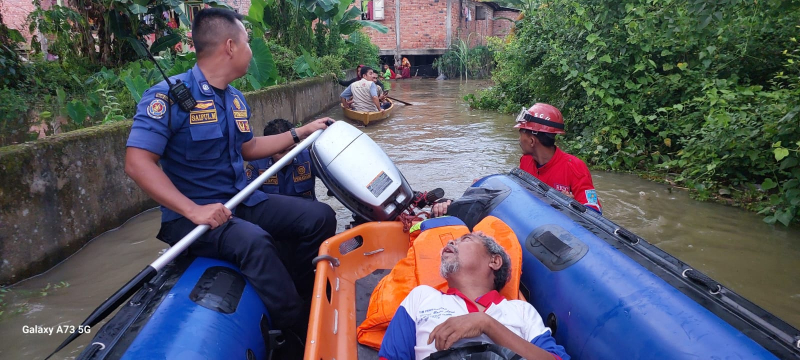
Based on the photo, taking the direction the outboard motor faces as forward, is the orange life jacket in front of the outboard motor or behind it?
in front

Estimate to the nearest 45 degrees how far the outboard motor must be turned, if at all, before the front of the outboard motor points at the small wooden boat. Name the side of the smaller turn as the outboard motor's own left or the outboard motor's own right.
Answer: approximately 135° to the outboard motor's own left

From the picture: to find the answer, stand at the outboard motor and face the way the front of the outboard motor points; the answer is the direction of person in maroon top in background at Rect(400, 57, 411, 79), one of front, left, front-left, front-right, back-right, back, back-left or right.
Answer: back-left

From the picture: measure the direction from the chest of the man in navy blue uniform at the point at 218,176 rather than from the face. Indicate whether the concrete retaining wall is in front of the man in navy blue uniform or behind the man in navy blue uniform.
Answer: behind

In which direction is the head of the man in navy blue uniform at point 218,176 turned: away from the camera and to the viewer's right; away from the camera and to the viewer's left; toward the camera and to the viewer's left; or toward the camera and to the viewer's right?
away from the camera and to the viewer's right

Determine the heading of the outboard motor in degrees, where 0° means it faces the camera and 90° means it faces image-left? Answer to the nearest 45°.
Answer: approximately 315°

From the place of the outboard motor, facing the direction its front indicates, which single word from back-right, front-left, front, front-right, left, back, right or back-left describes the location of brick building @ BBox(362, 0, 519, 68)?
back-left

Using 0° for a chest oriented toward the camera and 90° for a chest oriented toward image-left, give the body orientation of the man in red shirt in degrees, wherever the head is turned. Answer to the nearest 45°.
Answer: approximately 45°

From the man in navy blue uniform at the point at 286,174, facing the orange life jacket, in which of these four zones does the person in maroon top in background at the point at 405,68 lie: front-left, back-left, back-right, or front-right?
back-left

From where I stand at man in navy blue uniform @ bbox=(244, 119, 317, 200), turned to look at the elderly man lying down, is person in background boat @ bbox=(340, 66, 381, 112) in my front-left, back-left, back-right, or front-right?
back-left

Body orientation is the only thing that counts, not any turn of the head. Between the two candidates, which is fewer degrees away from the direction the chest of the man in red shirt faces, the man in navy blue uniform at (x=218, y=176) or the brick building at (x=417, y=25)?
the man in navy blue uniform

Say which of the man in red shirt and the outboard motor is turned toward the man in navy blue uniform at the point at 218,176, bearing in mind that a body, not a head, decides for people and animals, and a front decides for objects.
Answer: the man in red shirt

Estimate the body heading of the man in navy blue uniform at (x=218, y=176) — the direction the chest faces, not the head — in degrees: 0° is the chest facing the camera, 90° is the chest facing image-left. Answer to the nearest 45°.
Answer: approximately 315°
